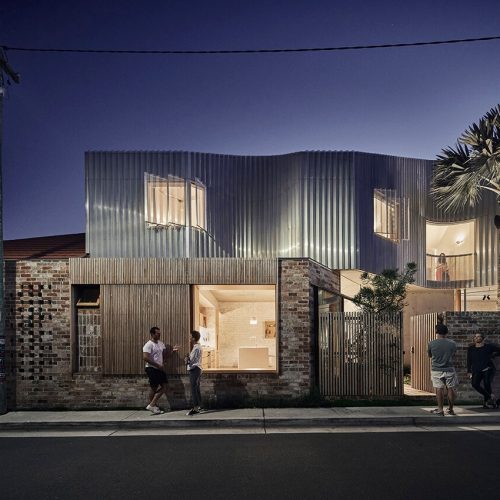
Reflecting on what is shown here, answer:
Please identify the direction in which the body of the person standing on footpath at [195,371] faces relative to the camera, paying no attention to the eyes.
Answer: to the viewer's left

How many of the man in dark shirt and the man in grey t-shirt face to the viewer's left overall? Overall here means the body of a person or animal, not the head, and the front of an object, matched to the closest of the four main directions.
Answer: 0

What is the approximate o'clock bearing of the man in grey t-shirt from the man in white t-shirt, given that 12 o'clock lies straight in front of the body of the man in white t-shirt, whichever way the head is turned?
The man in grey t-shirt is roughly at 11 o'clock from the man in white t-shirt.

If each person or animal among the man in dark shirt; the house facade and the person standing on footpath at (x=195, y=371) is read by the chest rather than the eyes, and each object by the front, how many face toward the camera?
2
